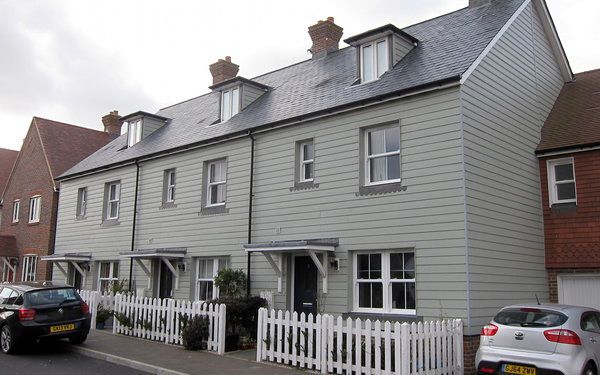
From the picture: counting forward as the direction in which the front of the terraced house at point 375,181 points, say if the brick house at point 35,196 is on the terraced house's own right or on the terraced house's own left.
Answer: on the terraced house's own right

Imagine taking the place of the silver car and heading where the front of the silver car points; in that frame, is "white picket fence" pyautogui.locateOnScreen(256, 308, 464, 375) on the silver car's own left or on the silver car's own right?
on the silver car's own left

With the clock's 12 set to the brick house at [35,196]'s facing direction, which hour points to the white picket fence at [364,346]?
The white picket fence is roughly at 10 o'clock from the brick house.

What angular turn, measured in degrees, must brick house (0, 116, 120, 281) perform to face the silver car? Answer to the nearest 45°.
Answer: approximately 45° to its left

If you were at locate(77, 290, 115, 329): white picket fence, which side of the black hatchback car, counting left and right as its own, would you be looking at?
right

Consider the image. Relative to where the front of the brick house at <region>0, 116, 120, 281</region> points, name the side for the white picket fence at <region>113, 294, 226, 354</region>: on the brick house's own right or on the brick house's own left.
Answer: on the brick house's own left

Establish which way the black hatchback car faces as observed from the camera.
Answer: facing away from the viewer and to the left of the viewer

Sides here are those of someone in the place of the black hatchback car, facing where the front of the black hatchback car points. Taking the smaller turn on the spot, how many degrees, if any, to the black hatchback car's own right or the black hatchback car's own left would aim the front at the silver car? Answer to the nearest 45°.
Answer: approximately 180°

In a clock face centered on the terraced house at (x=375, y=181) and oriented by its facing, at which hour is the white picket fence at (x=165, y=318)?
The white picket fence is roughly at 2 o'clock from the terraced house.

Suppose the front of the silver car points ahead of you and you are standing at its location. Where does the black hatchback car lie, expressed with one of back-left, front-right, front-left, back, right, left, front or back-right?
back-left

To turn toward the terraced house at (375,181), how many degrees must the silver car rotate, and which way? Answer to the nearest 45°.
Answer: approximately 90° to its left

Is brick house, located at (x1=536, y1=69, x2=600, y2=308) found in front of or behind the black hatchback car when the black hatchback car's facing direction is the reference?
behind

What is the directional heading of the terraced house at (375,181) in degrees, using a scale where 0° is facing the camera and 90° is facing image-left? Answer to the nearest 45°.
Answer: approximately 45°

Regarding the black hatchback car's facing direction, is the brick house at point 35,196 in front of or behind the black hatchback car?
in front
